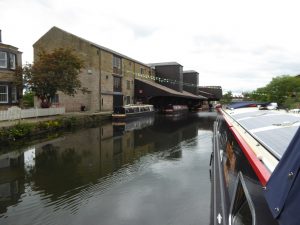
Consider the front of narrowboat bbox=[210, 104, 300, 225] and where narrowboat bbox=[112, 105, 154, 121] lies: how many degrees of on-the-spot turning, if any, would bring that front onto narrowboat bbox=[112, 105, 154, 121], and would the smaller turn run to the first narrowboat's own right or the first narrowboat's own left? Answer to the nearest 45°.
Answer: approximately 45° to the first narrowboat's own left

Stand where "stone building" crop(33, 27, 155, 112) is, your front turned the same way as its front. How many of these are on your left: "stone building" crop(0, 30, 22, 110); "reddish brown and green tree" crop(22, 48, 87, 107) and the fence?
0

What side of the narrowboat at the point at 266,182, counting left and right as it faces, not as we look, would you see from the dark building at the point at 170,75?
front

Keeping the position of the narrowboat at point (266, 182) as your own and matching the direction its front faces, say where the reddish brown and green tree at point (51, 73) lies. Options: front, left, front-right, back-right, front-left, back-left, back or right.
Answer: front-left

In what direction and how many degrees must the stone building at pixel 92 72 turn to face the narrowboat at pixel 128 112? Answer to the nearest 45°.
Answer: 0° — it already faces it

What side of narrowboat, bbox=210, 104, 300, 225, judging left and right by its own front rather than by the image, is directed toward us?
back

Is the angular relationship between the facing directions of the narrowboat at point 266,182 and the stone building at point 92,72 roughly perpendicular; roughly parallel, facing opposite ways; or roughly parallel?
roughly perpendicular

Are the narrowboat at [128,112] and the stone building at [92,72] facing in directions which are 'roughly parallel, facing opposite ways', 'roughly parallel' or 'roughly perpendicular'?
roughly perpendicular

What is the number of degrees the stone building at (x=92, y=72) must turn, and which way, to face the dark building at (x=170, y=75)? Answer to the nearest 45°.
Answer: approximately 90° to its left
